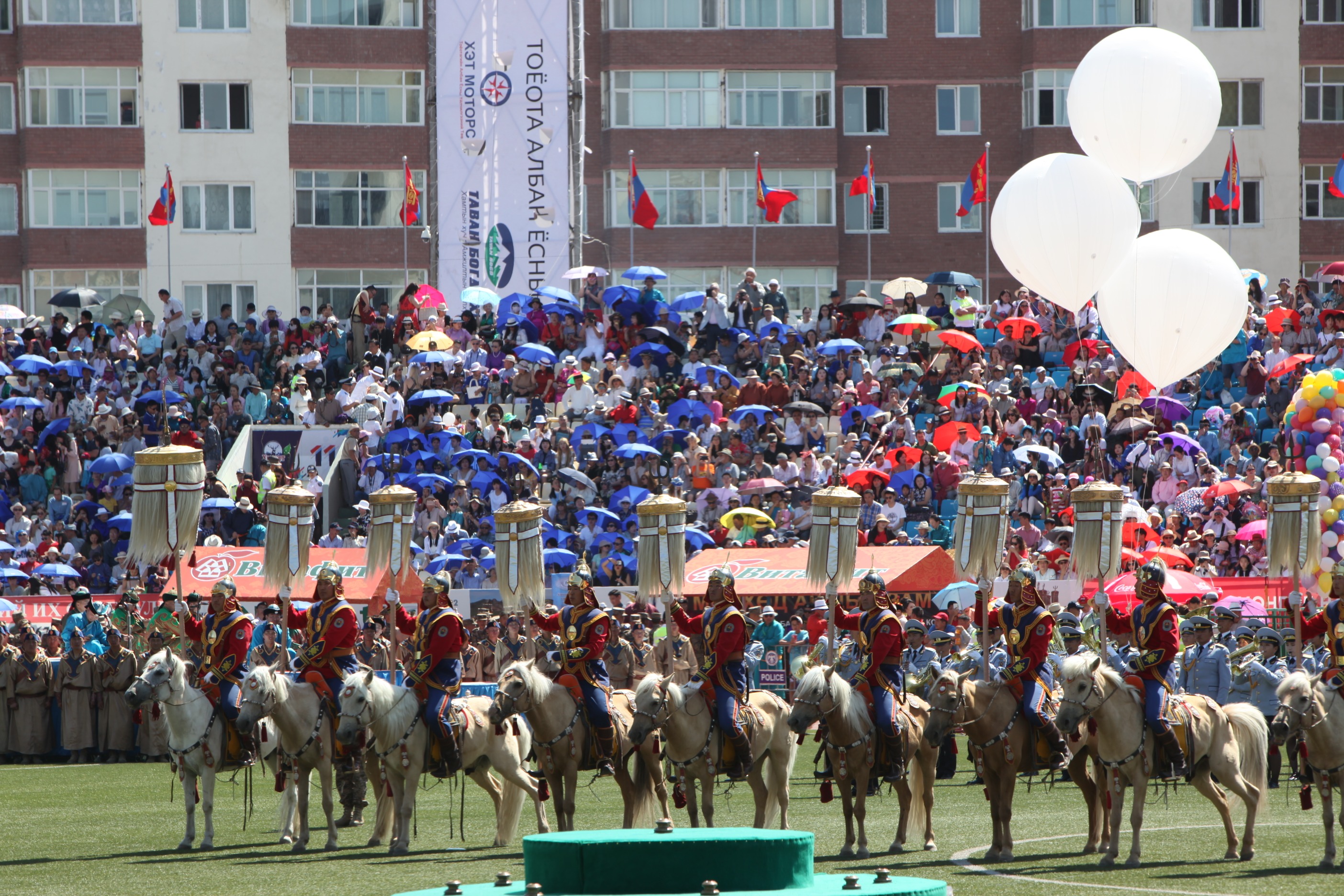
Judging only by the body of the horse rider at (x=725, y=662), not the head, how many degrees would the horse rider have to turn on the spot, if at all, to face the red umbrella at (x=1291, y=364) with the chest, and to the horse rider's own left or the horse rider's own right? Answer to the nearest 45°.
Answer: approximately 180°

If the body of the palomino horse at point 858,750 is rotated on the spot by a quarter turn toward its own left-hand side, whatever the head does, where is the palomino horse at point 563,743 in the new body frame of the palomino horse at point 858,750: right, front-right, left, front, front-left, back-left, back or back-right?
back-right

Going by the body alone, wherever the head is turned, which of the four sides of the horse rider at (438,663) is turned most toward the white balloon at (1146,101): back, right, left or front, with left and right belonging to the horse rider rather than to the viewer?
back

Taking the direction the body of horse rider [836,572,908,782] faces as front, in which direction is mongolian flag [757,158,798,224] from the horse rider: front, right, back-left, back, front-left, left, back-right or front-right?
back-right

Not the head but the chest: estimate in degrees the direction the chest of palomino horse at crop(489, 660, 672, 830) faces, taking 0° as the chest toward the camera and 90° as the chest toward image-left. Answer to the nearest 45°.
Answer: approximately 45°

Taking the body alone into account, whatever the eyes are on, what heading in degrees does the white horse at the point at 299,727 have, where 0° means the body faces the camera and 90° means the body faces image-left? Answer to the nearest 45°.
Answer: approximately 45°

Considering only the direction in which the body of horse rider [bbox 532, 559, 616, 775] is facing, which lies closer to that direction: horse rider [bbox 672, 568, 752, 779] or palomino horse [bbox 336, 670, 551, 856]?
the palomino horse

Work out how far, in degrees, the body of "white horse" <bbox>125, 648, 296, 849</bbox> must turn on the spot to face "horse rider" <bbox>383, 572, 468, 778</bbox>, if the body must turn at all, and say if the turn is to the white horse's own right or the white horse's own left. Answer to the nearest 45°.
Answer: approximately 90° to the white horse's own left

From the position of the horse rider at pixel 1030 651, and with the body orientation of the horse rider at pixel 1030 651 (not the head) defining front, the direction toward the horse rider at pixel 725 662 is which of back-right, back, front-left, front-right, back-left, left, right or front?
front-right

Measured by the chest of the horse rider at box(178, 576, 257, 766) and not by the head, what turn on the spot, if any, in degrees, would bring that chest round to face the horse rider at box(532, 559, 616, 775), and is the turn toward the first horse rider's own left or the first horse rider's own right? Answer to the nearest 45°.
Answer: approximately 90° to the first horse rider's own left
